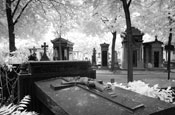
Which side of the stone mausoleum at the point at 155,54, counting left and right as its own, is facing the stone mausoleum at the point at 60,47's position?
right

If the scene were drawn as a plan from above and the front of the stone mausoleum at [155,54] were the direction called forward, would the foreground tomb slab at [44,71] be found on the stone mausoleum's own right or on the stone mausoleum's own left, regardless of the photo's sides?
on the stone mausoleum's own right

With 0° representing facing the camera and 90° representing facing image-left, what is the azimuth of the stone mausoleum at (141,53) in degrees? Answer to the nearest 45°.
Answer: approximately 315°

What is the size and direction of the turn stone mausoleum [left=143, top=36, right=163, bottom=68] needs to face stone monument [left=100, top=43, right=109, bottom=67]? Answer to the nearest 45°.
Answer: approximately 135° to its right

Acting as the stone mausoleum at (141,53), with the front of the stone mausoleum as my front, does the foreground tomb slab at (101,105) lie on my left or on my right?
on my right

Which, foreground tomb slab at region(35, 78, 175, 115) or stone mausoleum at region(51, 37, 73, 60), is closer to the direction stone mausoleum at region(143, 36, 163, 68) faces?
the foreground tomb slab

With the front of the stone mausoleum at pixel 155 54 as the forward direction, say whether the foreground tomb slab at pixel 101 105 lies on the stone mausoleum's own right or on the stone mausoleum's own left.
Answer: on the stone mausoleum's own right
